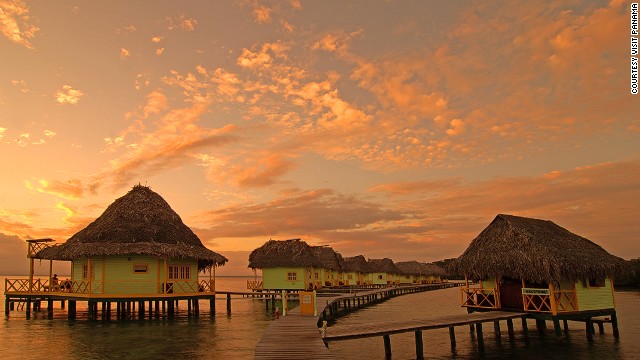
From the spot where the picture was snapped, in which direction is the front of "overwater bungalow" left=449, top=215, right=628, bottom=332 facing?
facing the viewer and to the left of the viewer

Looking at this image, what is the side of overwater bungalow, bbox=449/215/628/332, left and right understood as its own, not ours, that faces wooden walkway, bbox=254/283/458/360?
front

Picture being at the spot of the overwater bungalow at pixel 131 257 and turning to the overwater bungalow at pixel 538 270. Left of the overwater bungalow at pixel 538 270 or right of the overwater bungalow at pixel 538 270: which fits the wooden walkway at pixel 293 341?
right

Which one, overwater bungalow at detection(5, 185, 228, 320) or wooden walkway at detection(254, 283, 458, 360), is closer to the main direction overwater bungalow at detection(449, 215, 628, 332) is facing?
the wooden walkway

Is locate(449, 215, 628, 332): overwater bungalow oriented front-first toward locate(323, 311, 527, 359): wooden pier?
yes

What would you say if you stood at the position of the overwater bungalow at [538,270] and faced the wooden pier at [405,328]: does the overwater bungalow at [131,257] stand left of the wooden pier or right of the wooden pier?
right

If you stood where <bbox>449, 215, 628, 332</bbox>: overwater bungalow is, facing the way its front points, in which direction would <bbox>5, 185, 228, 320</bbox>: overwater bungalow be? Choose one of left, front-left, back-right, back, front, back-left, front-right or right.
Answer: front-right
